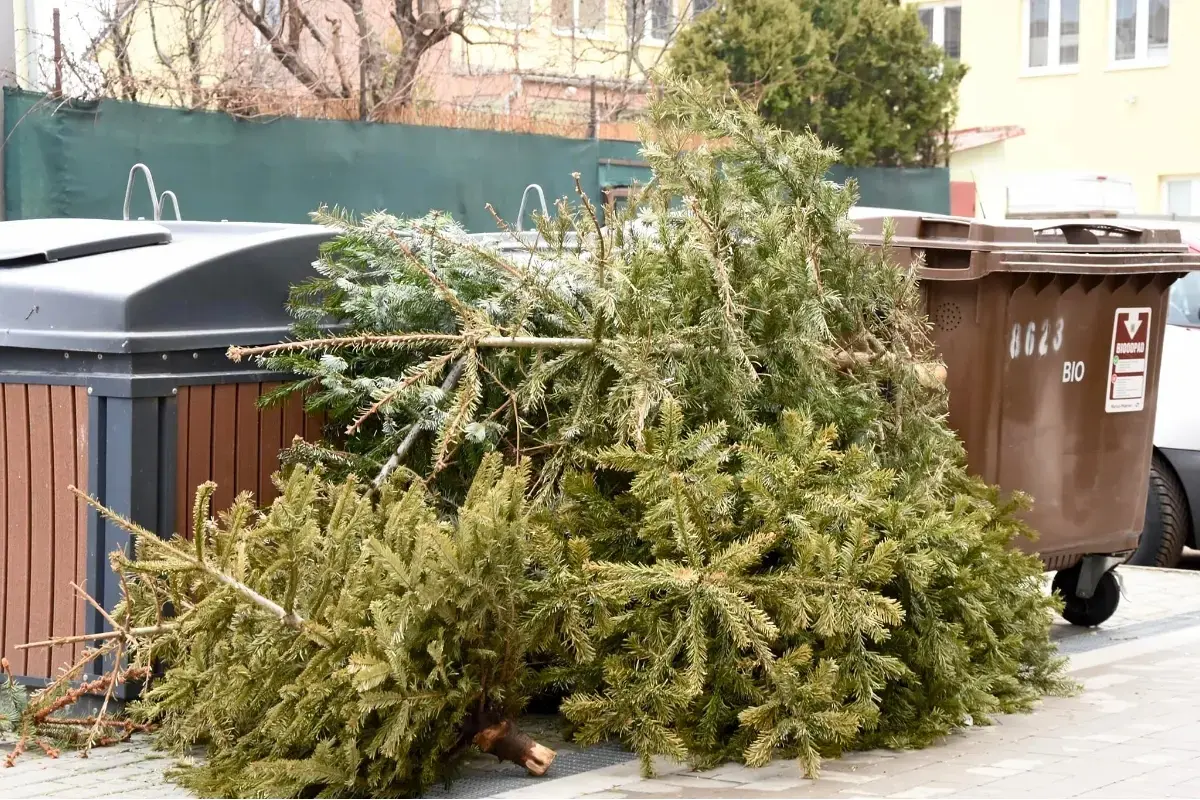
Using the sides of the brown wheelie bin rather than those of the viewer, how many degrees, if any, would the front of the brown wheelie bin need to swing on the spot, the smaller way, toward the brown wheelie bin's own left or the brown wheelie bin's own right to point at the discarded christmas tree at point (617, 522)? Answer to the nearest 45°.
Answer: approximately 90° to the brown wheelie bin's own right

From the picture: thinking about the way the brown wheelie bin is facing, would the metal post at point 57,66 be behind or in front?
behind

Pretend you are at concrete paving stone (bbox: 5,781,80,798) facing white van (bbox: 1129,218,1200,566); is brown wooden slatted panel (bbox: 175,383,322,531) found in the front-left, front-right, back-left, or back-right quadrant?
front-left

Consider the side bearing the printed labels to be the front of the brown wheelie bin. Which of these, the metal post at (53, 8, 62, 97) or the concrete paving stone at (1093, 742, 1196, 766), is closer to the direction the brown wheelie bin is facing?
the concrete paving stone

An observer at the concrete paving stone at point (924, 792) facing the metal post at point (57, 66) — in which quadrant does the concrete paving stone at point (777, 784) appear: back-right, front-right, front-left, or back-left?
front-left

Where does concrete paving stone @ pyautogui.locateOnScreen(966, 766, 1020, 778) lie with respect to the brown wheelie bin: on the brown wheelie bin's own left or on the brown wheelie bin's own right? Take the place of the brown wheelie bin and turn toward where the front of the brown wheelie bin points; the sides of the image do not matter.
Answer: on the brown wheelie bin's own right

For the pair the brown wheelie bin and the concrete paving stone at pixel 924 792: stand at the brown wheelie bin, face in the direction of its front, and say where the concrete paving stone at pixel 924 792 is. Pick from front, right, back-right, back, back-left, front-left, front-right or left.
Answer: front-right

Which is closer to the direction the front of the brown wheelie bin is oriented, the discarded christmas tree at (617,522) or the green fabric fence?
the discarded christmas tree

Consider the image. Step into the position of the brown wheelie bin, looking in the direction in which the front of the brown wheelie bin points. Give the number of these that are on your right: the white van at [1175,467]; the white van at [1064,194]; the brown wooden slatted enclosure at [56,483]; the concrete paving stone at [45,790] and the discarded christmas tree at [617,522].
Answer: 3

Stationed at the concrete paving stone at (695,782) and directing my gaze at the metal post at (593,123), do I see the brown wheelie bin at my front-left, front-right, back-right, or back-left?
front-right

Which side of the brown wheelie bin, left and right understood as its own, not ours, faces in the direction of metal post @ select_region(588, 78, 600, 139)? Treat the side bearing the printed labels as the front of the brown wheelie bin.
back

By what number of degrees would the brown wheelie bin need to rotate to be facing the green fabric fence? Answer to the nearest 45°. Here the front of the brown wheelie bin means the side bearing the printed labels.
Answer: approximately 180°

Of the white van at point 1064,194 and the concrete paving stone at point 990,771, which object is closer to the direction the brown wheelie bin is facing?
the concrete paving stone

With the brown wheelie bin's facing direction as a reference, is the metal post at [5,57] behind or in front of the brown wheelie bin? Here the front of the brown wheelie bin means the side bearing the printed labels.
behind
